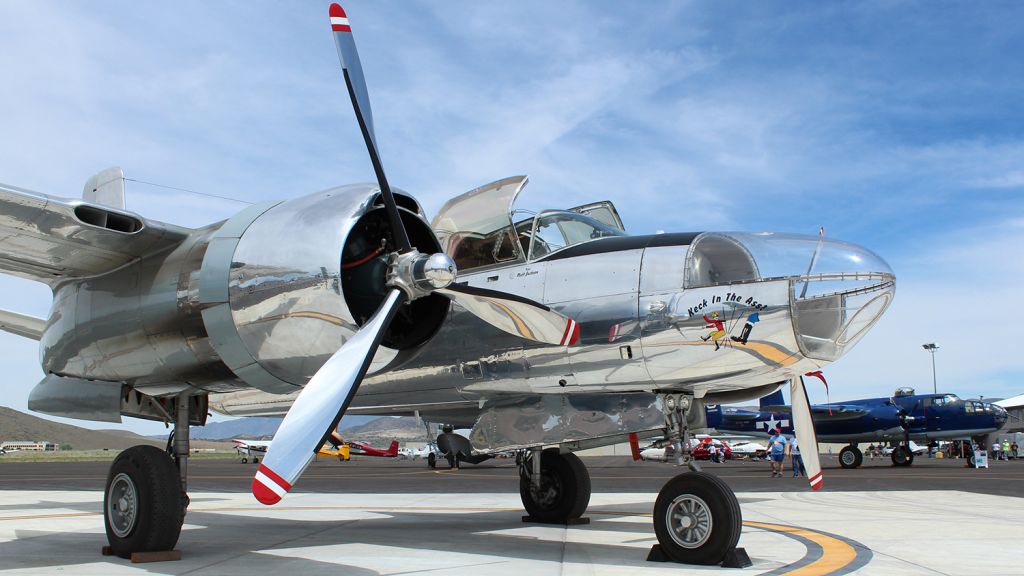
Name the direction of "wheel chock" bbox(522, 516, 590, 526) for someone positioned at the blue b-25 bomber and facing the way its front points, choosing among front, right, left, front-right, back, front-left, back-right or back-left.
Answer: right

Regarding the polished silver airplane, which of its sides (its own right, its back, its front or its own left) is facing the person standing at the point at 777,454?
left

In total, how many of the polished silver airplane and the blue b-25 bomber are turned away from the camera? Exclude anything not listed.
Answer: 0

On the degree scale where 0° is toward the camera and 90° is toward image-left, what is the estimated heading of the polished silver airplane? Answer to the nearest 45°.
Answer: approximately 315°

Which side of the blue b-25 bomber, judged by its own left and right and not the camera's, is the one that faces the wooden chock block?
right

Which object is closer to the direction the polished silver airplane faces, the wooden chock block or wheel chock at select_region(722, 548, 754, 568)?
the wheel chock

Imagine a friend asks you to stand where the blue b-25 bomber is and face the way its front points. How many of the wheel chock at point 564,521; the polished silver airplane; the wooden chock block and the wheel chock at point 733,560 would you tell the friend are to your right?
4

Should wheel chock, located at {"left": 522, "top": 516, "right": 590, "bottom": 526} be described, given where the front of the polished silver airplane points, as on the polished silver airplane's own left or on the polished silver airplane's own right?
on the polished silver airplane's own left

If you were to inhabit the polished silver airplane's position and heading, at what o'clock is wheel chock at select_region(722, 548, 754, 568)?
The wheel chock is roughly at 11 o'clock from the polished silver airplane.

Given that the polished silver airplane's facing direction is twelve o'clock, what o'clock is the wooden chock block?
The wooden chock block is roughly at 5 o'clock from the polished silver airplane.

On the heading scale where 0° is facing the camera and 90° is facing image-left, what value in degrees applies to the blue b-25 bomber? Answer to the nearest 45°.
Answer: approximately 270°

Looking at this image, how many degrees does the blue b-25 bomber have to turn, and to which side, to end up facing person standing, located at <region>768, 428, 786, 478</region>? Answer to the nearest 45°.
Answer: approximately 90° to its right
